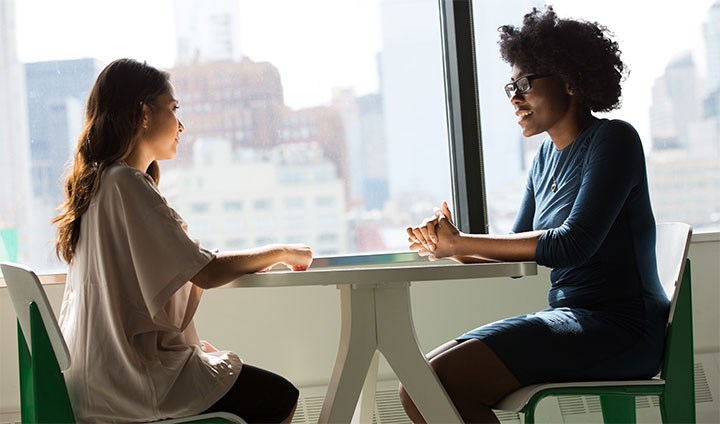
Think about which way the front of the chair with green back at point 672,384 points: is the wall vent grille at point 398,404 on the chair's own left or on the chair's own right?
on the chair's own right

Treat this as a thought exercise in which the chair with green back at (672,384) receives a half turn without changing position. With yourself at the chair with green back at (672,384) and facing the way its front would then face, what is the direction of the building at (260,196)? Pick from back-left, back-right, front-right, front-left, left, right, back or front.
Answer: back-left

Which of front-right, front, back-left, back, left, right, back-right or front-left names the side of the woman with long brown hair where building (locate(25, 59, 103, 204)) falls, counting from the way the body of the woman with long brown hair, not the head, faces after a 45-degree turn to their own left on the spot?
front-left

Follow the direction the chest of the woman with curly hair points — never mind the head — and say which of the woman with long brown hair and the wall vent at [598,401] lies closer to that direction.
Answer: the woman with long brown hair

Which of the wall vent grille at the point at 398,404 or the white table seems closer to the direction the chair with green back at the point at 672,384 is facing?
the white table

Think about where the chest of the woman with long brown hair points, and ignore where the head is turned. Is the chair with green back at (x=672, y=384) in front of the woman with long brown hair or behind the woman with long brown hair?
in front

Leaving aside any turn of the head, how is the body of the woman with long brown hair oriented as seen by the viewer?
to the viewer's right

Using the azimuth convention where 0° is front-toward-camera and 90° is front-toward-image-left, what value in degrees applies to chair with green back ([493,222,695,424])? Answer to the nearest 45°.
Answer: approximately 90°

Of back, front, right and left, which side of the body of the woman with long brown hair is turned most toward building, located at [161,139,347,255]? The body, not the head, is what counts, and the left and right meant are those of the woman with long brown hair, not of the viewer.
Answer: left

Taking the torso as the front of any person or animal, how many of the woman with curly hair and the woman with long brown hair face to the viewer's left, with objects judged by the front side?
1

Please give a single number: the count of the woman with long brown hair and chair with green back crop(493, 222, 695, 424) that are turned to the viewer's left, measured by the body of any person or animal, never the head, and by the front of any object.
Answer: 1

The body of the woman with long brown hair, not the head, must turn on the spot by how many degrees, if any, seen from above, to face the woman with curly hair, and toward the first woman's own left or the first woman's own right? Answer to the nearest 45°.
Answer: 0° — they already face them

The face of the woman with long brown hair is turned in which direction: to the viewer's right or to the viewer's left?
to the viewer's right

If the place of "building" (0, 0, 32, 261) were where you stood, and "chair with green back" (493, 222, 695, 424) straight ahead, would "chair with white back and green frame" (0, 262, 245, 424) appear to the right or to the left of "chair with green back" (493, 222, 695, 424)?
right

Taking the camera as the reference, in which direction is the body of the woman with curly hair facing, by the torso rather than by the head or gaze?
to the viewer's left
